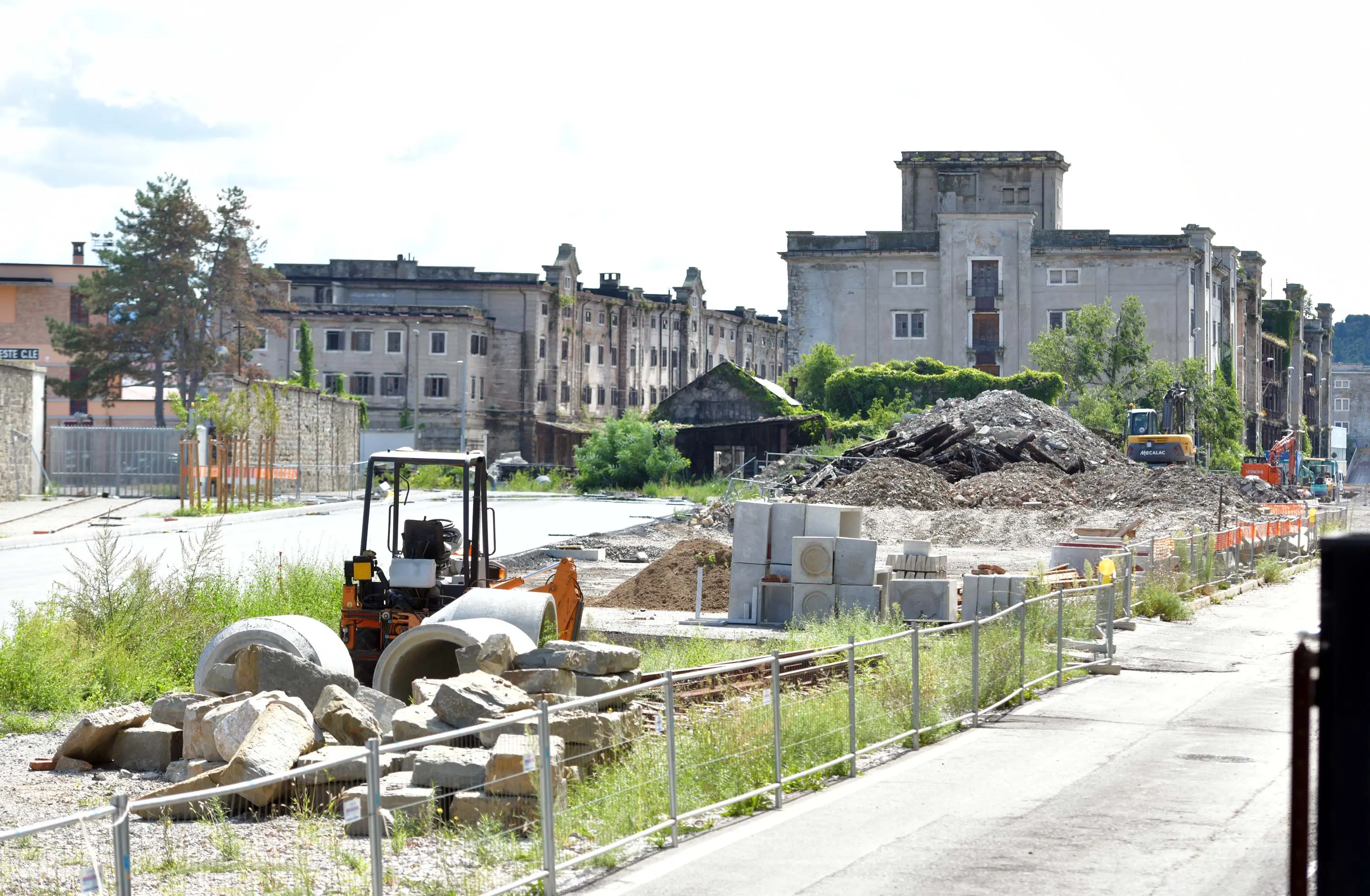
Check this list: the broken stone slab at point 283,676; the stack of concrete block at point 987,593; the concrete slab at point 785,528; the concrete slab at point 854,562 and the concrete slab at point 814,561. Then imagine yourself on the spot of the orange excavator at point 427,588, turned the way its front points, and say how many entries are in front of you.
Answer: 4

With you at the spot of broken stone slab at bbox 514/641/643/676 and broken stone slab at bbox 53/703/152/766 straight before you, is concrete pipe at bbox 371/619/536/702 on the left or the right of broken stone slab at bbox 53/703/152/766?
right

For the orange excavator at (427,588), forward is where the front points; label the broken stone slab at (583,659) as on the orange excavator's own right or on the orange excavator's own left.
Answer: on the orange excavator's own right

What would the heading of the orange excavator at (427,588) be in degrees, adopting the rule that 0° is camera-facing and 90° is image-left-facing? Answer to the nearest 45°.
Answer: approximately 225°

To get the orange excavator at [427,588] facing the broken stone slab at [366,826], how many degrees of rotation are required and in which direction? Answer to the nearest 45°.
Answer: approximately 135° to its right

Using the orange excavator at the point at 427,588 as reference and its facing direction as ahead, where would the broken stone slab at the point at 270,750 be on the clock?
The broken stone slab is roughly at 5 o'clock from the orange excavator.

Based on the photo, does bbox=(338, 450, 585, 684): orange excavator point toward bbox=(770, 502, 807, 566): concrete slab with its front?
yes

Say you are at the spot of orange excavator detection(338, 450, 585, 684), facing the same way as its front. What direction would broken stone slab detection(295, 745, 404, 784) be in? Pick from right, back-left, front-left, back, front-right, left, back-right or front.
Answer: back-right

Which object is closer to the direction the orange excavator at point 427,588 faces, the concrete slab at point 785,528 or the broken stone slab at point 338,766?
the concrete slab

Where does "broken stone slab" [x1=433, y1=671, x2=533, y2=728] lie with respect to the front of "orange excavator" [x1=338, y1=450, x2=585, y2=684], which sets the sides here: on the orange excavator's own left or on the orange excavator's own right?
on the orange excavator's own right

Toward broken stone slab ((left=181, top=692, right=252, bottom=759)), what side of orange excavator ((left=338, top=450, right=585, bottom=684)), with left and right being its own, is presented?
back

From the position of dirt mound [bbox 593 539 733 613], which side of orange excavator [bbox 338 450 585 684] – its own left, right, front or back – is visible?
front

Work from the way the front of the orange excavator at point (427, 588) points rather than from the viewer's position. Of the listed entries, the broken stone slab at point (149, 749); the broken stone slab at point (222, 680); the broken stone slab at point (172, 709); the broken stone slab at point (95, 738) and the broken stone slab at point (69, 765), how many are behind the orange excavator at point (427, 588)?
5

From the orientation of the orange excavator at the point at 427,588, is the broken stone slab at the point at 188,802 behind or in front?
behind

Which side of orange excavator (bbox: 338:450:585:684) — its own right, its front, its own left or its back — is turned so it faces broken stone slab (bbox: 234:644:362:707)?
back

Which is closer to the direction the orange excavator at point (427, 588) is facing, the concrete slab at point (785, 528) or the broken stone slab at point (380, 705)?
the concrete slab

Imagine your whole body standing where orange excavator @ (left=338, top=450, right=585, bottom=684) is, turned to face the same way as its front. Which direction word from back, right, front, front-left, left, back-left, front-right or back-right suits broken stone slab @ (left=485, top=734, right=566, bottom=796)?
back-right

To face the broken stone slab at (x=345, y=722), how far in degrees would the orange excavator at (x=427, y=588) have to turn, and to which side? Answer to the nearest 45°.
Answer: approximately 135° to its right

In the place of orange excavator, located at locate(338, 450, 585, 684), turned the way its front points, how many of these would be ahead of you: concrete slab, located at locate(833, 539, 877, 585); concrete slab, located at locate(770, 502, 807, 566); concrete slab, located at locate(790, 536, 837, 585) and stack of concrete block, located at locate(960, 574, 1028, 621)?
4
